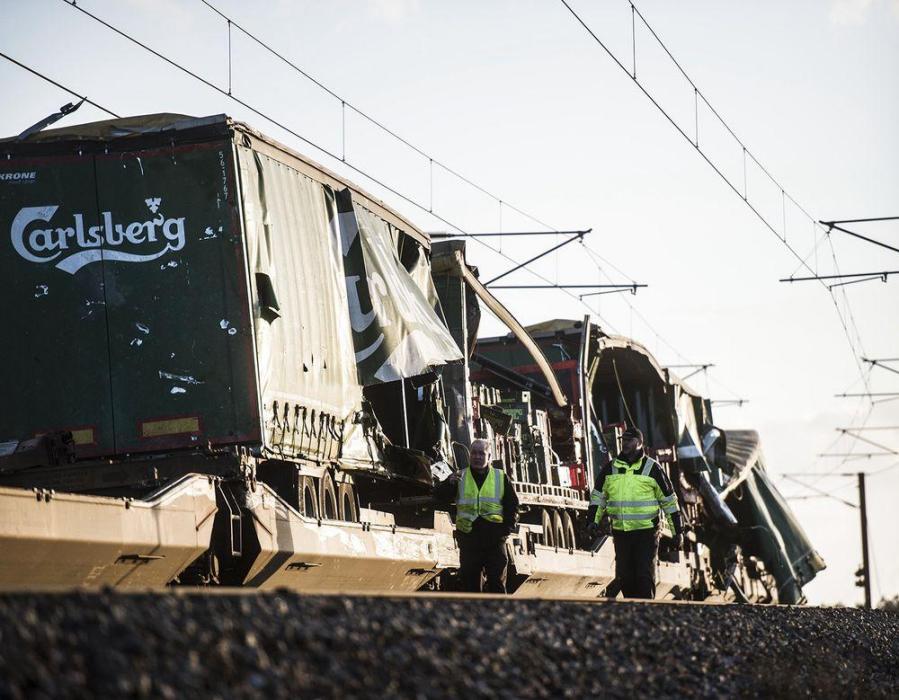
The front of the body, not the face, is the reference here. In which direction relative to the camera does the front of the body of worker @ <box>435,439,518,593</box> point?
toward the camera

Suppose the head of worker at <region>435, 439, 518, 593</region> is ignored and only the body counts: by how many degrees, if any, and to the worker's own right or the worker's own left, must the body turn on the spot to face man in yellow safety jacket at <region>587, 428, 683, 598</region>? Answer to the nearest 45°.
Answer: approximately 90° to the worker's own left

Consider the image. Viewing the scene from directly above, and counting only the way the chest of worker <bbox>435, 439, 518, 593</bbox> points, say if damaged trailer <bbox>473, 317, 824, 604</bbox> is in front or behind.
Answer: behind
